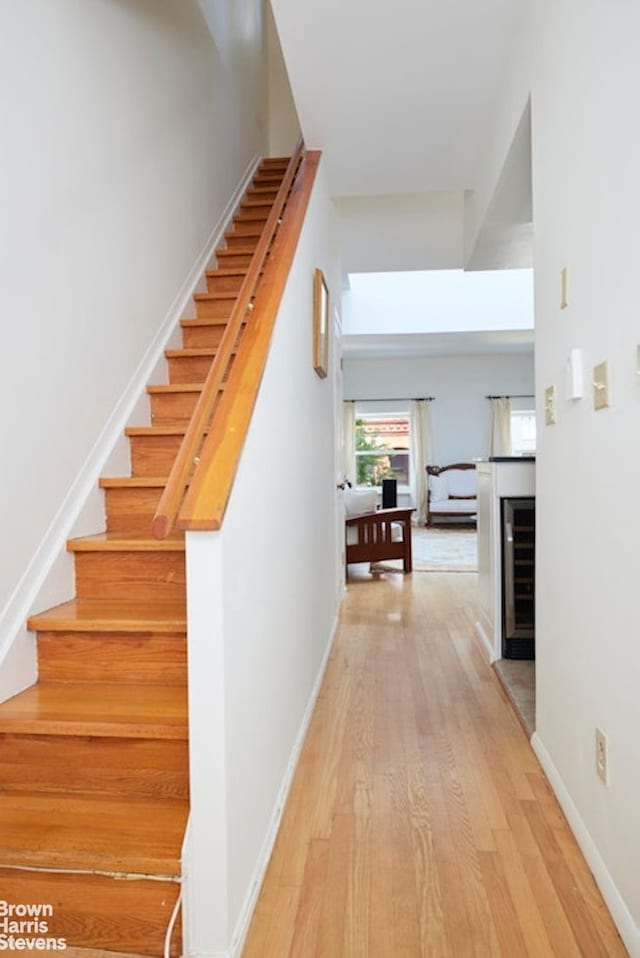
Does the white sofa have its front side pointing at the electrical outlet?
yes

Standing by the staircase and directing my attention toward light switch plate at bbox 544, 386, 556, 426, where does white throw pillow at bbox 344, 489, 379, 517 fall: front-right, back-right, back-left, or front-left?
front-left

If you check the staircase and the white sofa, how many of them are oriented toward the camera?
2

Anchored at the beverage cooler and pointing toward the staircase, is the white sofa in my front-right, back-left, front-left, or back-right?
back-right

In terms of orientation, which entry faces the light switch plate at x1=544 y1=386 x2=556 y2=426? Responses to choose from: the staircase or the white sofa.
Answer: the white sofa

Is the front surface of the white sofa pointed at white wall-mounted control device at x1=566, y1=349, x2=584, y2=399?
yes

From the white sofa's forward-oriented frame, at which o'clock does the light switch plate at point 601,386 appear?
The light switch plate is roughly at 12 o'clock from the white sofa.

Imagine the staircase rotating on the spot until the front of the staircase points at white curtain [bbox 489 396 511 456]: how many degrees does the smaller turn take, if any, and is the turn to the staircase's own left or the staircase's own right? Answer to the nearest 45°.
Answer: approximately 135° to the staircase's own left

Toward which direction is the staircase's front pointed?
toward the camera

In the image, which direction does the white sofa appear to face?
toward the camera

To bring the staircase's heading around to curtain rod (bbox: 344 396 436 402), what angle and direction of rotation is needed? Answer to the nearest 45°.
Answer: approximately 135° to its left

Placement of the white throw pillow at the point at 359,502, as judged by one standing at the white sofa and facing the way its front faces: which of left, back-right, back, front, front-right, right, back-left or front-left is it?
front

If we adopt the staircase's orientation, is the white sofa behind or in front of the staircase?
behind

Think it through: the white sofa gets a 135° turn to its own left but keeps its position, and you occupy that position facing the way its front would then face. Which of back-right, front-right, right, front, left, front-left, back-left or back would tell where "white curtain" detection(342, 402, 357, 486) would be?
back-left

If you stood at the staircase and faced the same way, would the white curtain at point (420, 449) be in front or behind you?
behind

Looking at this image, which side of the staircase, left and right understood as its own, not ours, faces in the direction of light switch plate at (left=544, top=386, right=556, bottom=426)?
left
